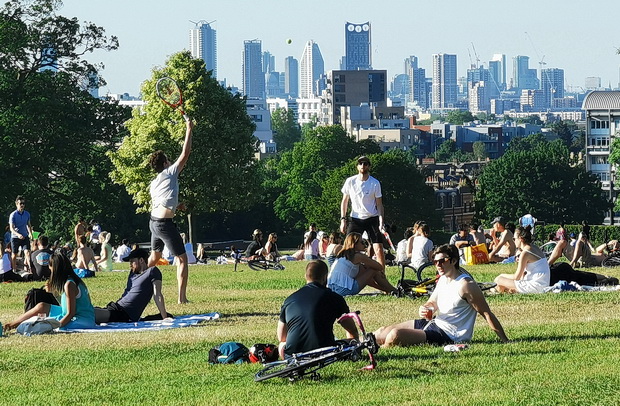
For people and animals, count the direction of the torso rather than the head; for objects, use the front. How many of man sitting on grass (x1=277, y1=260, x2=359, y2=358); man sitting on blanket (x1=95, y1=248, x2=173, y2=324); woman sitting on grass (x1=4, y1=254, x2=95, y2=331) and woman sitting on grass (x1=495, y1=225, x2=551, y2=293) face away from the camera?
1

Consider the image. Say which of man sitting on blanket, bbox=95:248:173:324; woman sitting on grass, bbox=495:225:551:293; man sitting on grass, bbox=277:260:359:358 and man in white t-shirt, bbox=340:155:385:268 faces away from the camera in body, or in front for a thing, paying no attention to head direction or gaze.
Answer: man sitting on grass, bbox=277:260:359:358

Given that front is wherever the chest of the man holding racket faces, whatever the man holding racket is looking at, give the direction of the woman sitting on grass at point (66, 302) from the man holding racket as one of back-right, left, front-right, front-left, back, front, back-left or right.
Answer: back

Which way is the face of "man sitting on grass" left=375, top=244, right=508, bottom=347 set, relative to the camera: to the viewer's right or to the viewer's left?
to the viewer's left

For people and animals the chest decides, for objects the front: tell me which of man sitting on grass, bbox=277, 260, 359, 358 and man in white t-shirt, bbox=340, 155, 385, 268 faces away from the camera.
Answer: the man sitting on grass

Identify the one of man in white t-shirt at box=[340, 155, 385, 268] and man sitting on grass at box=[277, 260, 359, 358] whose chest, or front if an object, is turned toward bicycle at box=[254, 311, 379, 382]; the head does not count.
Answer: the man in white t-shirt

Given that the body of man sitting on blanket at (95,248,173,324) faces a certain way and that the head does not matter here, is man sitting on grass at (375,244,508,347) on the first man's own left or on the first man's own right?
on the first man's own left

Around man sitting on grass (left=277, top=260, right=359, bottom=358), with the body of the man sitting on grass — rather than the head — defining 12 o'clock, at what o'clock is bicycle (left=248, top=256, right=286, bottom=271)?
The bicycle is roughly at 12 o'clock from the man sitting on grass.

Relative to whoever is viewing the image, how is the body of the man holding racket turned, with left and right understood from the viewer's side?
facing away from the viewer and to the right of the viewer

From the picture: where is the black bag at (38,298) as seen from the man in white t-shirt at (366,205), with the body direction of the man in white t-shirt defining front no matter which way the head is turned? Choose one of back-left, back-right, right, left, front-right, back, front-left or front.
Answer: front-right

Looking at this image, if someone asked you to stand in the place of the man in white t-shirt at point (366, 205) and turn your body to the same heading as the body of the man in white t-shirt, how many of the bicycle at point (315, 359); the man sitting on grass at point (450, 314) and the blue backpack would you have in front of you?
3

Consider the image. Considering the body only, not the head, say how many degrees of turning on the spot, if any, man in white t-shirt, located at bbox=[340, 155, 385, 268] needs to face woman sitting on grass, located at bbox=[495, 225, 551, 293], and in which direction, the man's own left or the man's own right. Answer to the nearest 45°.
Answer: approximately 45° to the man's own left

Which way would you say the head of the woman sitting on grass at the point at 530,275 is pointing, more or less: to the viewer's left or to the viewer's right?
to the viewer's left

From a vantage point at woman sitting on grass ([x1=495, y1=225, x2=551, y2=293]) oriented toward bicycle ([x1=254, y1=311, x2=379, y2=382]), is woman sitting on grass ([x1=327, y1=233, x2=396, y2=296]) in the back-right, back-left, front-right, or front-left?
front-right

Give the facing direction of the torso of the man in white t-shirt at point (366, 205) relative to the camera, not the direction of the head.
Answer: toward the camera

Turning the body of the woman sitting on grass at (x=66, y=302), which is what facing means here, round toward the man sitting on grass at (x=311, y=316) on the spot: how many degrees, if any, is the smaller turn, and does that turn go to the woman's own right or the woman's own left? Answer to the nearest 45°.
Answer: approximately 135° to the woman's own left
